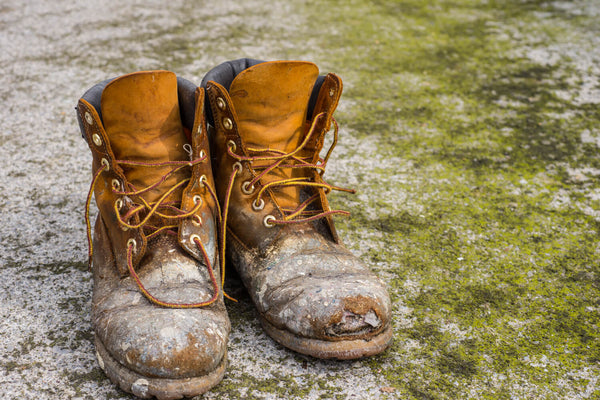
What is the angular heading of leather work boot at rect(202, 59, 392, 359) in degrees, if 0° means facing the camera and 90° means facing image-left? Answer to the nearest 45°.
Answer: approximately 315°
